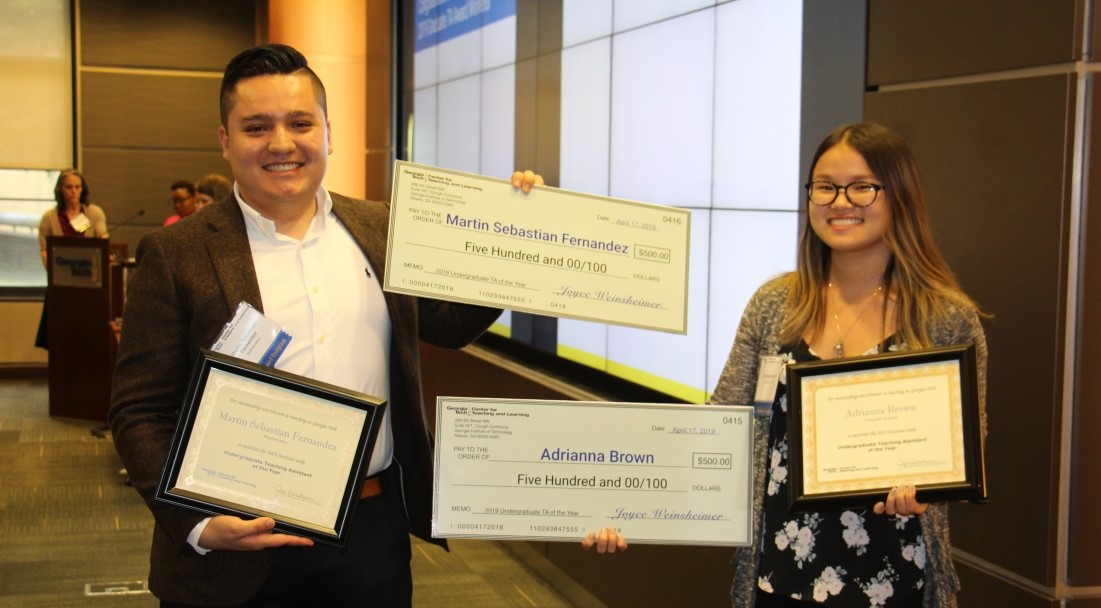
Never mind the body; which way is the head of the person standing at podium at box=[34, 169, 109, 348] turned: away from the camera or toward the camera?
toward the camera

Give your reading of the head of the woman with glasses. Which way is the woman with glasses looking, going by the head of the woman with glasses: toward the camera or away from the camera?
toward the camera

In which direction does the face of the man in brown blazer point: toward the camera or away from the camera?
toward the camera
